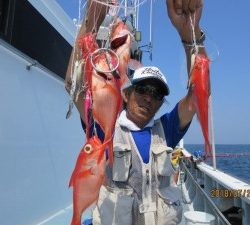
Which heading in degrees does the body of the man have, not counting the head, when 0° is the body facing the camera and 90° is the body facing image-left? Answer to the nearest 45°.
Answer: approximately 0°
